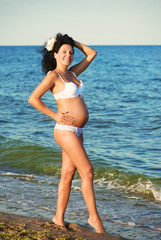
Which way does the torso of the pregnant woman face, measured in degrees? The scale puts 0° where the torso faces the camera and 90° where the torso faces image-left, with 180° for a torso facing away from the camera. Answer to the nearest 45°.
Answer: approximately 315°
